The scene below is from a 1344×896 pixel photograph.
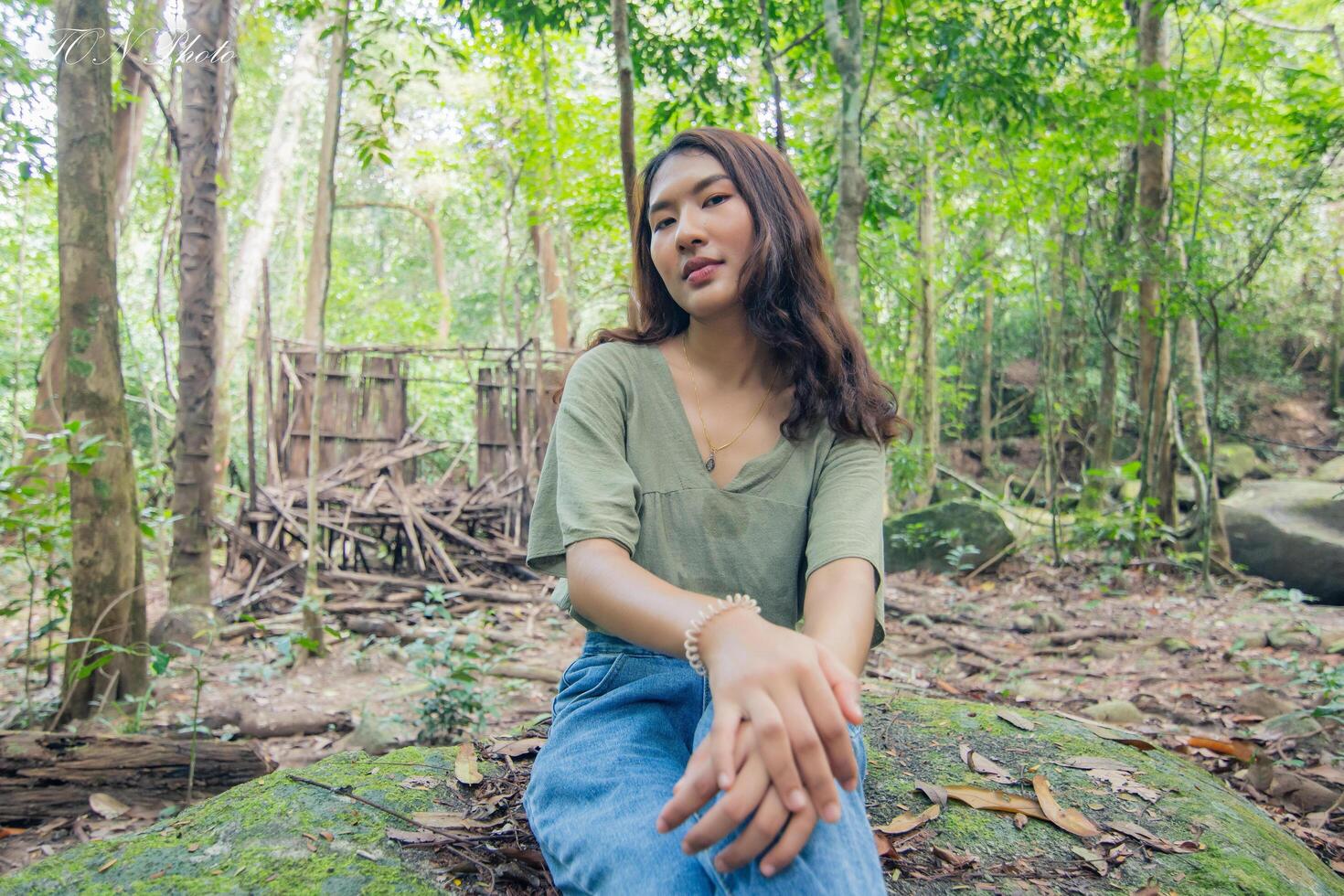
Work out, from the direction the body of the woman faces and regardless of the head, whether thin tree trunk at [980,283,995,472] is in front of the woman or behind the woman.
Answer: behind

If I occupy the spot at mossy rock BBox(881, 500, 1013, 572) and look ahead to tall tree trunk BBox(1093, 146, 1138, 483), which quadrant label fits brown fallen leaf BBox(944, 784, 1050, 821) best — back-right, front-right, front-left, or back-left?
back-right

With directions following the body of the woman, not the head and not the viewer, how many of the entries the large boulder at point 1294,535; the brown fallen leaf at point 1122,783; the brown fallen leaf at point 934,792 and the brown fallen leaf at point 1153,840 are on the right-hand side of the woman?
0

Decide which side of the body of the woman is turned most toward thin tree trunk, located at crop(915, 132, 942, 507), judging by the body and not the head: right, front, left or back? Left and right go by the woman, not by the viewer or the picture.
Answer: back

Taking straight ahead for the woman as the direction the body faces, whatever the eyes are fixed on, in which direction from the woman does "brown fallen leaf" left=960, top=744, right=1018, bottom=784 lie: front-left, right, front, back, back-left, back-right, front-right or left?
back-left

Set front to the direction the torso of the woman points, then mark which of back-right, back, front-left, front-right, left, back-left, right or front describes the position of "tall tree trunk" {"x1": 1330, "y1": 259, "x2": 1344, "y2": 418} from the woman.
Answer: back-left

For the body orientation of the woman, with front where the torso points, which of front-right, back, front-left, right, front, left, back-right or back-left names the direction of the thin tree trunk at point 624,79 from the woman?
back

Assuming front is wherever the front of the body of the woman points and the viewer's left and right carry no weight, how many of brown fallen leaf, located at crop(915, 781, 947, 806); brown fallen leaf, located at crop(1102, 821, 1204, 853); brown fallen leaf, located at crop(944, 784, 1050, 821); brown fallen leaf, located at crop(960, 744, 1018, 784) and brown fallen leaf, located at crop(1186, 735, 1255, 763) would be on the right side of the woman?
0

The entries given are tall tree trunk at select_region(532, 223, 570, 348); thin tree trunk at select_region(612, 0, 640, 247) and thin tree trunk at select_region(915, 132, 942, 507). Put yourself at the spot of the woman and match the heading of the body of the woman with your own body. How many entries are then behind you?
3

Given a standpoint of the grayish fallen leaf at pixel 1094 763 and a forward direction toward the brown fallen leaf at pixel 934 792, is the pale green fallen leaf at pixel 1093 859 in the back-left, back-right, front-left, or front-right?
front-left

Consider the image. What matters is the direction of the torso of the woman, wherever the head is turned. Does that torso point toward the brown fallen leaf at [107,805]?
no

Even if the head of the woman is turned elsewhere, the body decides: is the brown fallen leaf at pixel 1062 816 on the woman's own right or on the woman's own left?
on the woman's own left

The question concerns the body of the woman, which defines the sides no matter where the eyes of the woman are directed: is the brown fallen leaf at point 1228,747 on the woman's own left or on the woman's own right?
on the woman's own left

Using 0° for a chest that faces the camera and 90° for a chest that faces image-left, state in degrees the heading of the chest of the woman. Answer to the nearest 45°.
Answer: approximately 0°

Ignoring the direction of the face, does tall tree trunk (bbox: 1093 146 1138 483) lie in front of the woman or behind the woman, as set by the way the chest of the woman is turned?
behind

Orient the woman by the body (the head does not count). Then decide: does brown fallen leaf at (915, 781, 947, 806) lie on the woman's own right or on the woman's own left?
on the woman's own left
